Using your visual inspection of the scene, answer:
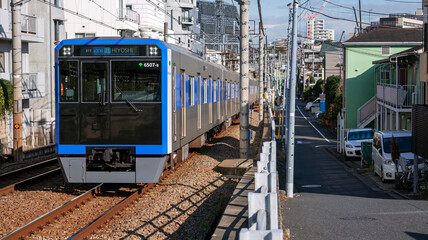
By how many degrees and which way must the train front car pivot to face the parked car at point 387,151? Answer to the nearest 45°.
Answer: approximately 135° to its left

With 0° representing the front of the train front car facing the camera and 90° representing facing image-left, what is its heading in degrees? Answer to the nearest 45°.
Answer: approximately 0°

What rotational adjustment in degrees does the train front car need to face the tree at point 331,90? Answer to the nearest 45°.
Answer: approximately 135° to its left

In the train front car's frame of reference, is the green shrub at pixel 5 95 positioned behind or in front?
behind

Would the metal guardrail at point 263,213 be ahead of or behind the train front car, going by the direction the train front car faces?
ahead

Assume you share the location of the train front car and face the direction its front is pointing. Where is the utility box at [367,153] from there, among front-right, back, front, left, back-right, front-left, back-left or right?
back-left

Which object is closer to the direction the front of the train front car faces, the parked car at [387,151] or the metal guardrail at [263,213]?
the metal guardrail

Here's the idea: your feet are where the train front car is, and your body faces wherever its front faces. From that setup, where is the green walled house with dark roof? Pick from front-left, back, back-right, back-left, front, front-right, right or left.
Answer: back-left

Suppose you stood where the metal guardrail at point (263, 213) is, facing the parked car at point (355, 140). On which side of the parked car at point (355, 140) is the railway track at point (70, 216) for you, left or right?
left

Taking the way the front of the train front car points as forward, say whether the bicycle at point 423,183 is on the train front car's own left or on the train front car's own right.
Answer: on the train front car's own left

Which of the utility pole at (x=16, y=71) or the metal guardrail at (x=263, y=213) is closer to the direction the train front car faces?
the metal guardrail

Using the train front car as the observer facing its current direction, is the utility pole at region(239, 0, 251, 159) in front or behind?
behind
